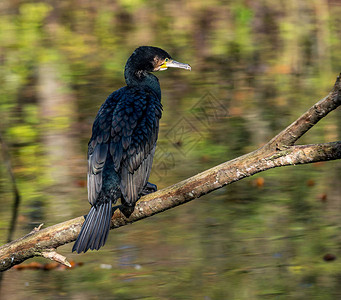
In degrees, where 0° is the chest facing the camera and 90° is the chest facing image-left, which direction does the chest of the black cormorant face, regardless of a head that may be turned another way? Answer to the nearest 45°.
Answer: approximately 225°
